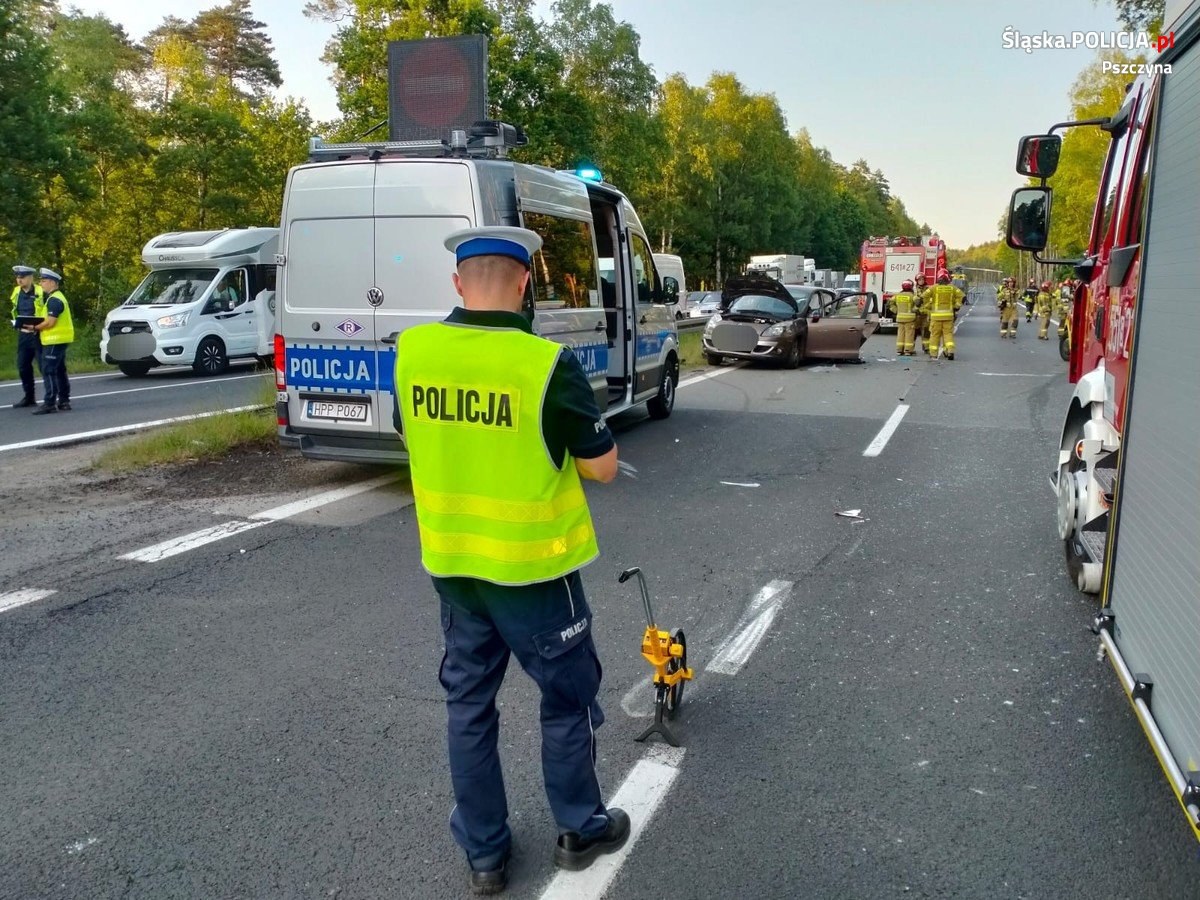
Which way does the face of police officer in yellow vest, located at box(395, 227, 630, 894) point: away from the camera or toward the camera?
away from the camera

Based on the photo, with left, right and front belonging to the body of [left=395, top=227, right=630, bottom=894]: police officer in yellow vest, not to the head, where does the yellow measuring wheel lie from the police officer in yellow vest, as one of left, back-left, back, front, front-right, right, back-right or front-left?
front

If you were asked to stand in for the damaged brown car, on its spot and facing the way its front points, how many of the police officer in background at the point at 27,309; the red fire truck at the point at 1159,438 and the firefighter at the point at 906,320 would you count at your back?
1

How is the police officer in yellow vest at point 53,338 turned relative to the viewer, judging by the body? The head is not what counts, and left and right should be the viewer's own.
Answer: facing to the left of the viewer

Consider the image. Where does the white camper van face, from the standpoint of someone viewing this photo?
facing the viewer and to the left of the viewer

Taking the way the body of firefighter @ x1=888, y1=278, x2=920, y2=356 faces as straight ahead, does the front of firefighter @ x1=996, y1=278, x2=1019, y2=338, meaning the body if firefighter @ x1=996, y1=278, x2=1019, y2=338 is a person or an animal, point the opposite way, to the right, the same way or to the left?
the opposite way

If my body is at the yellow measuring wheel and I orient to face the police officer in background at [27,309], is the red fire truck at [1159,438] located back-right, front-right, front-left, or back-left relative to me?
back-right

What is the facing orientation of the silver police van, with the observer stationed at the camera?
facing away from the viewer and to the right of the viewer

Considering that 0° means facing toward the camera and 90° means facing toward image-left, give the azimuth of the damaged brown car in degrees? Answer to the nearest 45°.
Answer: approximately 45°
